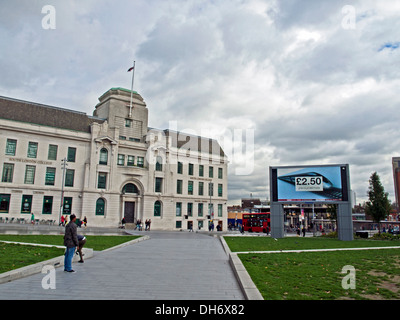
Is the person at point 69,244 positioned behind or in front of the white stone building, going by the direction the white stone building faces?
in front

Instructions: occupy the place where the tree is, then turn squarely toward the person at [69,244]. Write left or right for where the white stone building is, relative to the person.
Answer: right

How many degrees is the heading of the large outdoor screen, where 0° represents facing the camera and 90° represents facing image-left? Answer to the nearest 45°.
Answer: approximately 0°

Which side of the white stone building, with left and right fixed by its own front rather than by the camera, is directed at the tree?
front

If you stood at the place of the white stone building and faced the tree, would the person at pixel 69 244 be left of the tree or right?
right

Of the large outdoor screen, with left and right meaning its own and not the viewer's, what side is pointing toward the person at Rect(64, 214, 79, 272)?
front

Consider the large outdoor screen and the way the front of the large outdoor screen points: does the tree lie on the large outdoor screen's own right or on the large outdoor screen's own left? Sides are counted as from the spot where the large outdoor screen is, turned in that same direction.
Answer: on the large outdoor screen's own left

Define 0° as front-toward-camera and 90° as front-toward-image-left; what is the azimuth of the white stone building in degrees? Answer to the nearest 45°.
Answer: approximately 315°

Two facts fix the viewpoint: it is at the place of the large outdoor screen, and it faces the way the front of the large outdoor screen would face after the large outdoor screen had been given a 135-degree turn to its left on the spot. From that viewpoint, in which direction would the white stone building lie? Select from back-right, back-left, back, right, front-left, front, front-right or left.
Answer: back-left
